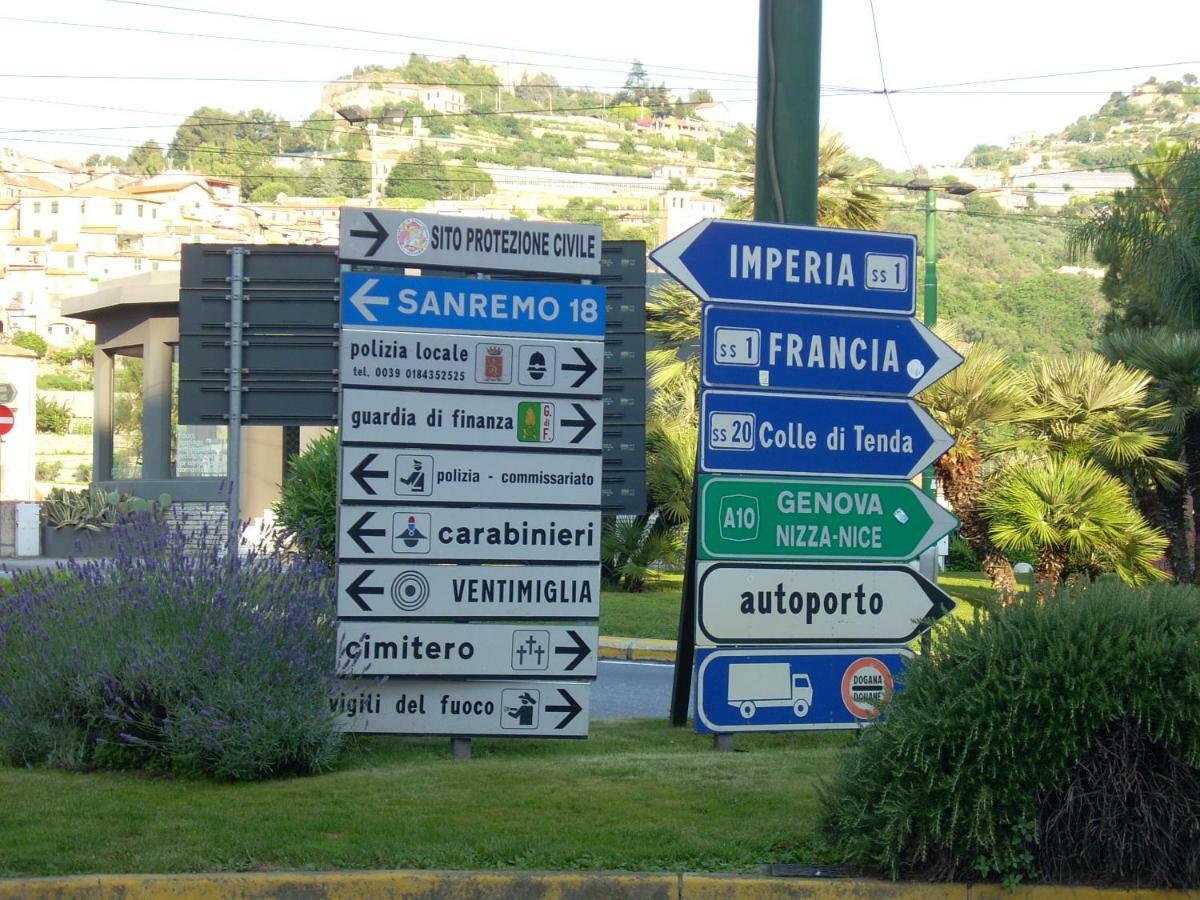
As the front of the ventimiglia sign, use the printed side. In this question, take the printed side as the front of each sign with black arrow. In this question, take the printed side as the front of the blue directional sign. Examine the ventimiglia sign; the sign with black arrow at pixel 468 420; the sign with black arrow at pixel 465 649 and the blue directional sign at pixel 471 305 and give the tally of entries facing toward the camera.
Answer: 4

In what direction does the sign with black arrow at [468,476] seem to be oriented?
toward the camera

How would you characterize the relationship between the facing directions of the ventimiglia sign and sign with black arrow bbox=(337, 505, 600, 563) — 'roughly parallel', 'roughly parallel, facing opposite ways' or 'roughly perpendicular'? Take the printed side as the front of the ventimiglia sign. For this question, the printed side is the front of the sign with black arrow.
roughly parallel

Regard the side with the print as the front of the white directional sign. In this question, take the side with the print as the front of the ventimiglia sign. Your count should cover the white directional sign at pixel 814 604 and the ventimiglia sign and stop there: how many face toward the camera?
2

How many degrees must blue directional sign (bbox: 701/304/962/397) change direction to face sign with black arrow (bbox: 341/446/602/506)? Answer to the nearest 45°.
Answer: approximately 90° to its right

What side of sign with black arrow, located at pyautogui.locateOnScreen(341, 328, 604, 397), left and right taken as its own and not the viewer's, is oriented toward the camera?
front

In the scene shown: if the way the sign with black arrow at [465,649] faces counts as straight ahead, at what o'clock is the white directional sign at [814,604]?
The white directional sign is roughly at 9 o'clock from the sign with black arrow.

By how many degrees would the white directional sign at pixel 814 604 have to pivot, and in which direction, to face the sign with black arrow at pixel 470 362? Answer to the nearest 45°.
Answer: approximately 90° to its right

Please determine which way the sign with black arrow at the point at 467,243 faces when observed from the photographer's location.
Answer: facing the viewer

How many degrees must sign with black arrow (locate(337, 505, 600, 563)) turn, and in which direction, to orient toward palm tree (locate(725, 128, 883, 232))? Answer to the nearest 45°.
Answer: approximately 180°

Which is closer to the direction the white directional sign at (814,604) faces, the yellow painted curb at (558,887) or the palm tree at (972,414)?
the yellow painted curb

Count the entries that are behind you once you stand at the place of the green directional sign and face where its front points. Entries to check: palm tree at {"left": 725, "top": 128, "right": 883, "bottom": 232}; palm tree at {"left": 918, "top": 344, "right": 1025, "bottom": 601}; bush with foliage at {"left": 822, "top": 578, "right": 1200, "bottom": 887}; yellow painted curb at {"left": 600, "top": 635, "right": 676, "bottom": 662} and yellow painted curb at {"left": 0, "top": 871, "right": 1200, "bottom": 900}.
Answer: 3

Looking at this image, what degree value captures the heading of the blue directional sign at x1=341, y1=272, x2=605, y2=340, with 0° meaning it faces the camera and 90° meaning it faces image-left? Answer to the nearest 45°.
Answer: approximately 0°

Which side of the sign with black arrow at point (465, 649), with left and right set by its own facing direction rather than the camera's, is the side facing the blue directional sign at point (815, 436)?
left

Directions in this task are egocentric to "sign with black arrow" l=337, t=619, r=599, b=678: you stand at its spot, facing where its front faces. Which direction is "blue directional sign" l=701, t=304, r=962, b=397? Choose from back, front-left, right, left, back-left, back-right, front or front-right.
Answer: left
